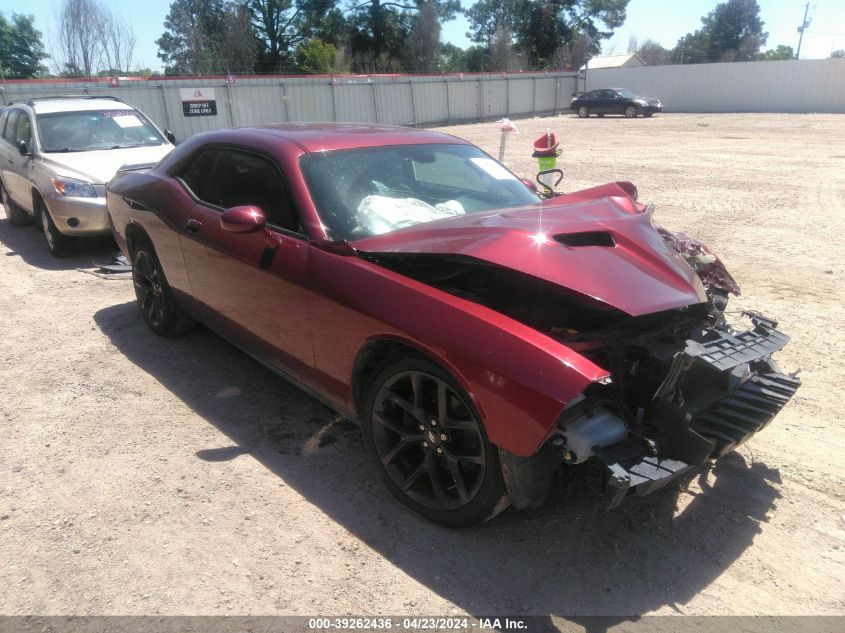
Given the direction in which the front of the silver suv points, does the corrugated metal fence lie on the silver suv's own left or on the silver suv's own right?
on the silver suv's own left

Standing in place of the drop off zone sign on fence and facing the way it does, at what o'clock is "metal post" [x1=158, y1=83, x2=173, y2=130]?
The metal post is roughly at 2 o'clock from the drop off zone sign on fence.

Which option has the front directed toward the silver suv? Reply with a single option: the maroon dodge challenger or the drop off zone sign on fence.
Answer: the drop off zone sign on fence

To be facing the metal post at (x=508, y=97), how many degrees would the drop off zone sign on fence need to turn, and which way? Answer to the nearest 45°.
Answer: approximately 135° to its left

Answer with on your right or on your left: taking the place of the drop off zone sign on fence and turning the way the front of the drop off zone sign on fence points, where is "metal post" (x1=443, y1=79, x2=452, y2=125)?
on your left

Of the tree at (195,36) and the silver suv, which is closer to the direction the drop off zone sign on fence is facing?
the silver suv

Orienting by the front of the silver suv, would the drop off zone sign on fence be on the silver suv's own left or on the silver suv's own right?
on the silver suv's own left

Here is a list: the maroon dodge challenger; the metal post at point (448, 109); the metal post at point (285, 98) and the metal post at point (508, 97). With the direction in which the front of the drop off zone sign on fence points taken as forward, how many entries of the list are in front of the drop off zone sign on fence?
1

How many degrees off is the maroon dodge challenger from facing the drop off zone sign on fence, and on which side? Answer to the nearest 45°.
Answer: approximately 180°

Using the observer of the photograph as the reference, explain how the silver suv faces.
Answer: facing the viewer and to the right of the viewer

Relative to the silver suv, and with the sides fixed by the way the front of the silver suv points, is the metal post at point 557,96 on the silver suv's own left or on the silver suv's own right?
on the silver suv's own left

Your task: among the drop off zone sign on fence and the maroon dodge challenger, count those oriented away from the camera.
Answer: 0

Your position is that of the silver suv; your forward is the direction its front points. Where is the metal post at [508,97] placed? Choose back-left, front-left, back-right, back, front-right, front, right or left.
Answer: left

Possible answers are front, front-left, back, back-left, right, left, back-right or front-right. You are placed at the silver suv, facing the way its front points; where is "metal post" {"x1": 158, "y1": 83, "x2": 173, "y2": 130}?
back-left

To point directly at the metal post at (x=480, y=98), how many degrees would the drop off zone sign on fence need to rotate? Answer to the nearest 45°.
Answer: approximately 135° to its left
